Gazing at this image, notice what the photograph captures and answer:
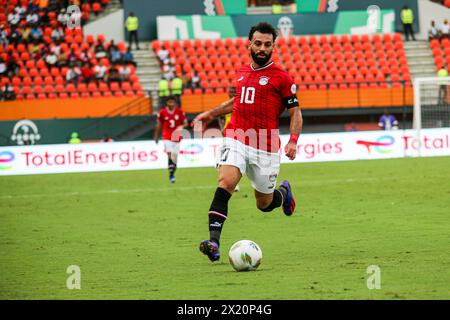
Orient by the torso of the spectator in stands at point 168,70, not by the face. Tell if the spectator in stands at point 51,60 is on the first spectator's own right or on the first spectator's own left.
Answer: on the first spectator's own right

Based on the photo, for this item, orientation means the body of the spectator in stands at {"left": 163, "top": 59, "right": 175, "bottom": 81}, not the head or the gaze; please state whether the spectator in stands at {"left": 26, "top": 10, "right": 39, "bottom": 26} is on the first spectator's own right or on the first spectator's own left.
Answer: on the first spectator's own right

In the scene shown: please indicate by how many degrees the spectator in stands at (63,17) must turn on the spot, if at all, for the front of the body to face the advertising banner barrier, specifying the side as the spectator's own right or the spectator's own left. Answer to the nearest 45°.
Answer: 0° — they already face it

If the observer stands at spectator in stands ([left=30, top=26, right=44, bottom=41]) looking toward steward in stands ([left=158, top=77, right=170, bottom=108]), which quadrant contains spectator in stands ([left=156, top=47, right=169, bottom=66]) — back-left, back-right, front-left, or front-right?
front-left

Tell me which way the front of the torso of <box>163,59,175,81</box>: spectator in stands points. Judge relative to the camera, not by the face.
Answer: toward the camera

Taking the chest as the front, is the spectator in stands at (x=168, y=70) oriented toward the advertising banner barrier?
yes

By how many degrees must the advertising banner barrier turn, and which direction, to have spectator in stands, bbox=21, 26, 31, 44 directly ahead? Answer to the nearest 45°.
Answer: approximately 135° to its right

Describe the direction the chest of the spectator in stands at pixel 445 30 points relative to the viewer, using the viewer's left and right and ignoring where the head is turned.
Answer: facing the viewer

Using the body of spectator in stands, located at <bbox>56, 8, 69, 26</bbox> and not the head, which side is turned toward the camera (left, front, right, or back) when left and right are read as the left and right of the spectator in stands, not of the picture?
front

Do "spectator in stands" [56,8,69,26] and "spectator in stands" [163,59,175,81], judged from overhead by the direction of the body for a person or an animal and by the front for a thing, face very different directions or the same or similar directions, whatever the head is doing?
same or similar directions

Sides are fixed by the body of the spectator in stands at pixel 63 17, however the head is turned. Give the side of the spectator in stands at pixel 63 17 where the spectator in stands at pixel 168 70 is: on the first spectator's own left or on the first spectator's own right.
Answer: on the first spectator's own left

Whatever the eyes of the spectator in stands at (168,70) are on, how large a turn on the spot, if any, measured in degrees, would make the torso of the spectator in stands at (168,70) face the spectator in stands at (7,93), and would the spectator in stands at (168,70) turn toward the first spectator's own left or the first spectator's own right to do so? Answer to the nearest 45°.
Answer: approximately 45° to the first spectator's own right

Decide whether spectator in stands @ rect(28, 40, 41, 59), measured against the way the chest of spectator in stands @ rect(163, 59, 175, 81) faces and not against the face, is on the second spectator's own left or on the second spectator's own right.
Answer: on the second spectator's own right

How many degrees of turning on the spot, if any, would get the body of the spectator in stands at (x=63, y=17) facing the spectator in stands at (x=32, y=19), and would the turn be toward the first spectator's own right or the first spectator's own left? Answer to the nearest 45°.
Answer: approximately 90° to the first spectator's own right

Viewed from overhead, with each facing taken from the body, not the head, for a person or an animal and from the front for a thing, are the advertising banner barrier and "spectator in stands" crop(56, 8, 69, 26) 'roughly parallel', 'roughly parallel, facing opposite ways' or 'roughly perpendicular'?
roughly parallel

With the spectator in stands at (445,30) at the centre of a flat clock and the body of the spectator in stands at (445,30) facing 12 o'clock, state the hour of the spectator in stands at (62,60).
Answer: the spectator in stands at (62,60) is roughly at 2 o'clock from the spectator in stands at (445,30).
